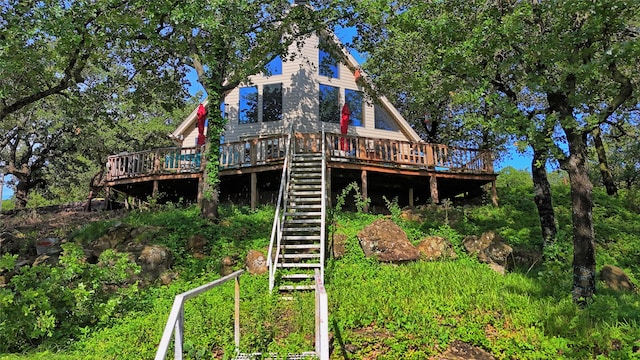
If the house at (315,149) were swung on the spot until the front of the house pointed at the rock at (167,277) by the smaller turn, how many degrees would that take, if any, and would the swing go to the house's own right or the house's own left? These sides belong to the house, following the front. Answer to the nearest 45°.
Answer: approximately 45° to the house's own right

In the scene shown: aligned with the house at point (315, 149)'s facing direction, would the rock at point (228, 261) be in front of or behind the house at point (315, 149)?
in front

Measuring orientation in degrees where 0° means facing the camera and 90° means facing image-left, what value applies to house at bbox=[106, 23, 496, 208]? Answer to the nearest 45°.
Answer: approximately 0°

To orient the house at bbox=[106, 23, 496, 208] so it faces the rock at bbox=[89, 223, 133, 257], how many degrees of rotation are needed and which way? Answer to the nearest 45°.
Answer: approximately 45° to its right

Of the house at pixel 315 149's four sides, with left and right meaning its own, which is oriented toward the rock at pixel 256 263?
front

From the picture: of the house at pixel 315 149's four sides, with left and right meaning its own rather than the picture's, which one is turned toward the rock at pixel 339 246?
front

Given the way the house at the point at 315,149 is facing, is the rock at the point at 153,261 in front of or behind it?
in front
